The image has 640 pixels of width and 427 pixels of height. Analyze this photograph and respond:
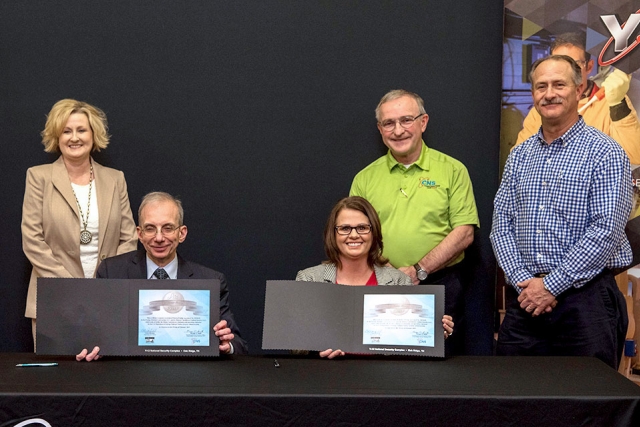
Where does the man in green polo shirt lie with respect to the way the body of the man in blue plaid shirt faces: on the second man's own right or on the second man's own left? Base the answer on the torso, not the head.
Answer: on the second man's own right

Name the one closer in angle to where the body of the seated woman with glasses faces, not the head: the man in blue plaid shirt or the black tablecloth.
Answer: the black tablecloth

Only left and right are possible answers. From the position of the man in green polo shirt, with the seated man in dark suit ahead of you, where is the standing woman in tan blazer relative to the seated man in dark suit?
right

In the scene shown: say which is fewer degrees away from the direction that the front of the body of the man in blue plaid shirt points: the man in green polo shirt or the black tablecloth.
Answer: the black tablecloth

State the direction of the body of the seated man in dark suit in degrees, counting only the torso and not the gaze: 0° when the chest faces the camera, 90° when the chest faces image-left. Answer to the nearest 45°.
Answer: approximately 0°

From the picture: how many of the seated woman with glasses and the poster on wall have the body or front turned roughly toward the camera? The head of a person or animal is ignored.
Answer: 2

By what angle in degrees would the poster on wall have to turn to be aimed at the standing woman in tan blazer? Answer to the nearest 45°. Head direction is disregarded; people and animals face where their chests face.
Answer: approximately 90° to its right
